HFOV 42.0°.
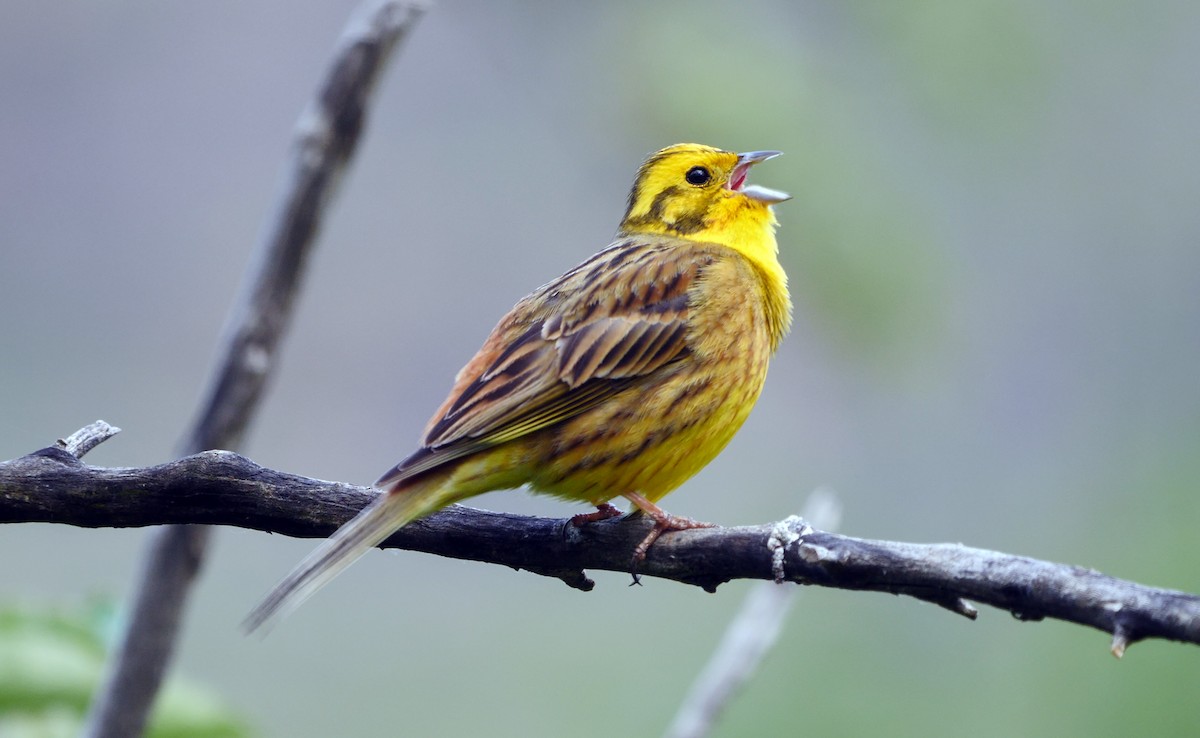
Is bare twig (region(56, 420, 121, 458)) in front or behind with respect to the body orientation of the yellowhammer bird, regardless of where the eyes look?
behind

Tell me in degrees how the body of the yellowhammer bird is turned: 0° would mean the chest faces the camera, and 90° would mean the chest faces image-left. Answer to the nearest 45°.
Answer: approximately 270°

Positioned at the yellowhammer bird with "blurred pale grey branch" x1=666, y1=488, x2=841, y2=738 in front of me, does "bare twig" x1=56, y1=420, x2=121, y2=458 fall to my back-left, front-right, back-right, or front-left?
back-left

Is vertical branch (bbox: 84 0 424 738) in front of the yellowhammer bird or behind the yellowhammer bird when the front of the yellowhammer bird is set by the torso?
behind
